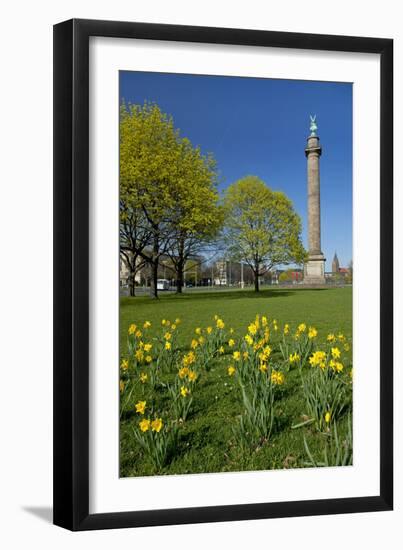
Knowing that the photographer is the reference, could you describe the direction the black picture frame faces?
facing the viewer and to the right of the viewer
